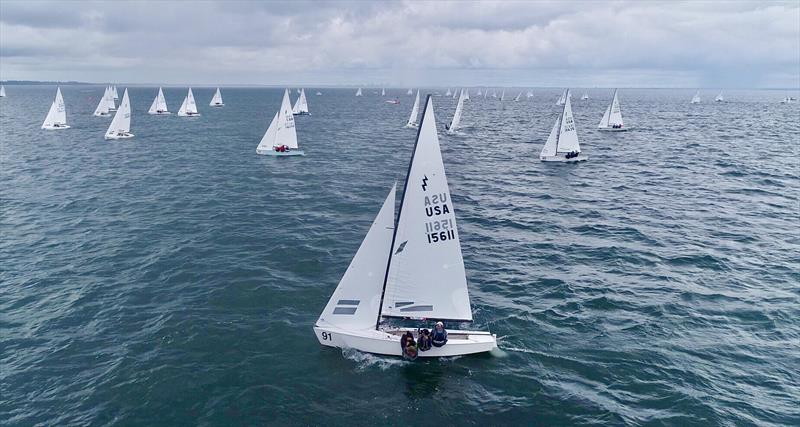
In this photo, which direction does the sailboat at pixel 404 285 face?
to the viewer's left
